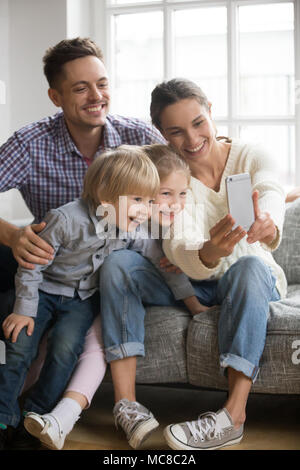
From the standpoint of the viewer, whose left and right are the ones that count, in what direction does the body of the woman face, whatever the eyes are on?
facing the viewer and to the left of the viewer

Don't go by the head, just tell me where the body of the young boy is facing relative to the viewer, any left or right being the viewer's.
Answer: facing the viewer and to the right of the viewer

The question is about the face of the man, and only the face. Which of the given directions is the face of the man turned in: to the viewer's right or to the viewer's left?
to the viewer's right

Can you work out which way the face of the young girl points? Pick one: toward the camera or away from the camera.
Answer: toward the camera

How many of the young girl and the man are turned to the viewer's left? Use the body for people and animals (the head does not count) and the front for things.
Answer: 0

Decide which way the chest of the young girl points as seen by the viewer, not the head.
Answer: toward the camera

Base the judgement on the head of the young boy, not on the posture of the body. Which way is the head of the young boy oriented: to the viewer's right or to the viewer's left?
to the viewer's right
